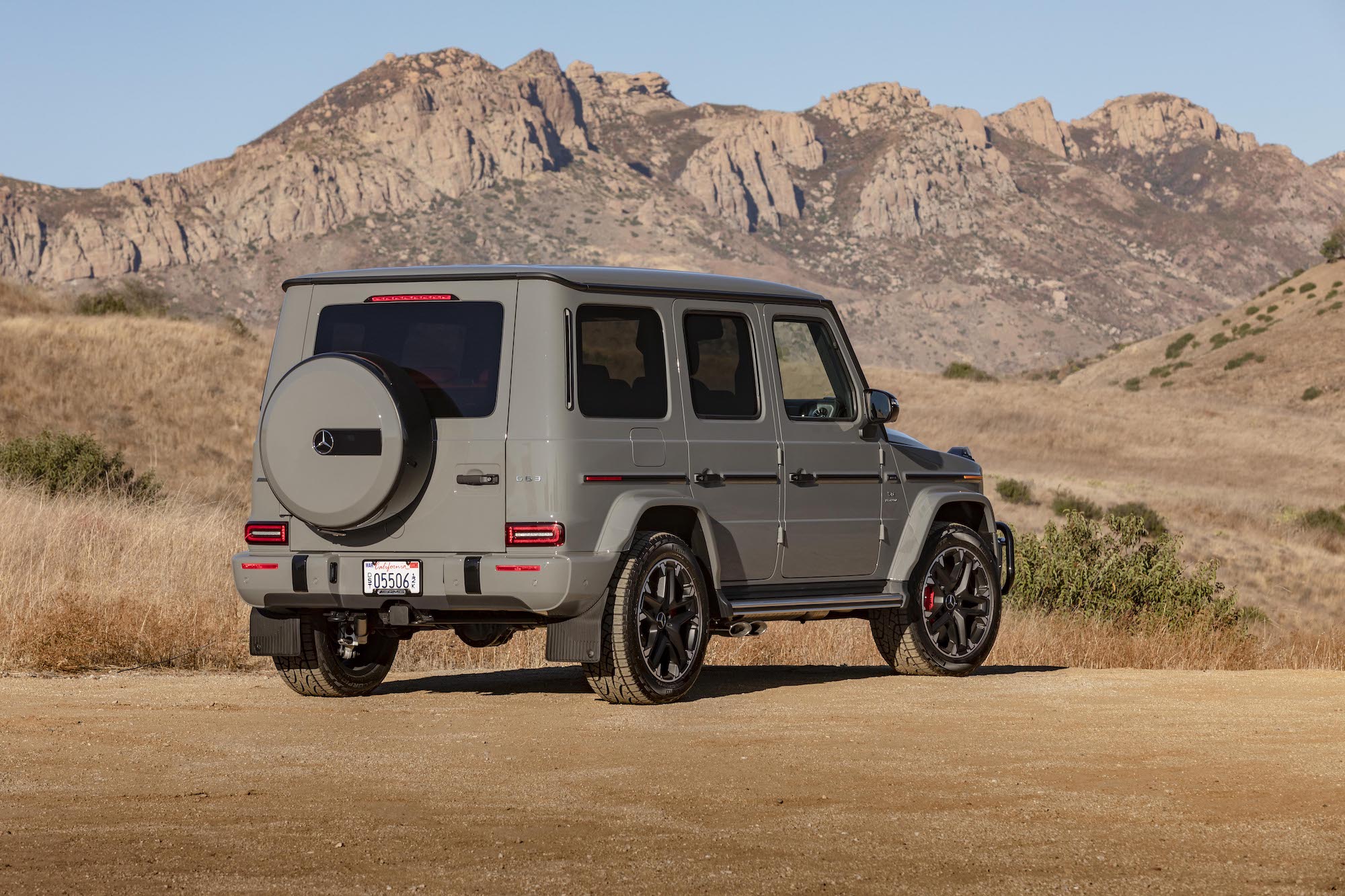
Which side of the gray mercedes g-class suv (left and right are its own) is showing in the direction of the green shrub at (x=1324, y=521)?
front

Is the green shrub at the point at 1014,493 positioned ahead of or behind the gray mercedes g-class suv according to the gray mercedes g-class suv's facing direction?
ahead

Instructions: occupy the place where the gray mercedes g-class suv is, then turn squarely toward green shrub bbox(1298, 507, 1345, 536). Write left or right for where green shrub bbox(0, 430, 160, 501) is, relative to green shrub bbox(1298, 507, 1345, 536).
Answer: left

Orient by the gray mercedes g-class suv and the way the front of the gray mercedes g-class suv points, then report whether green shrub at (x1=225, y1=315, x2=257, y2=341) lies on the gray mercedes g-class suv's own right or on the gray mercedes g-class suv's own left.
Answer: on the gray mercedes g-class suv's own left

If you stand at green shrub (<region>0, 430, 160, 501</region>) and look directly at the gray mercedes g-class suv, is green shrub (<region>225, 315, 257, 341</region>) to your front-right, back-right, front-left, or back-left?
back-left

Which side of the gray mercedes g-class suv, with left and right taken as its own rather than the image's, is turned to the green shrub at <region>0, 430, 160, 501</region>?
left

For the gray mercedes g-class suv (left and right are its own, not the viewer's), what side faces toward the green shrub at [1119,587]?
front

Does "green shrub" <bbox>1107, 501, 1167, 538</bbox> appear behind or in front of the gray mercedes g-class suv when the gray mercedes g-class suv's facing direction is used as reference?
in front

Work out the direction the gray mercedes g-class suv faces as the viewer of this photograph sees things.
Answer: facing away from the viewer and to the right of the viewer
